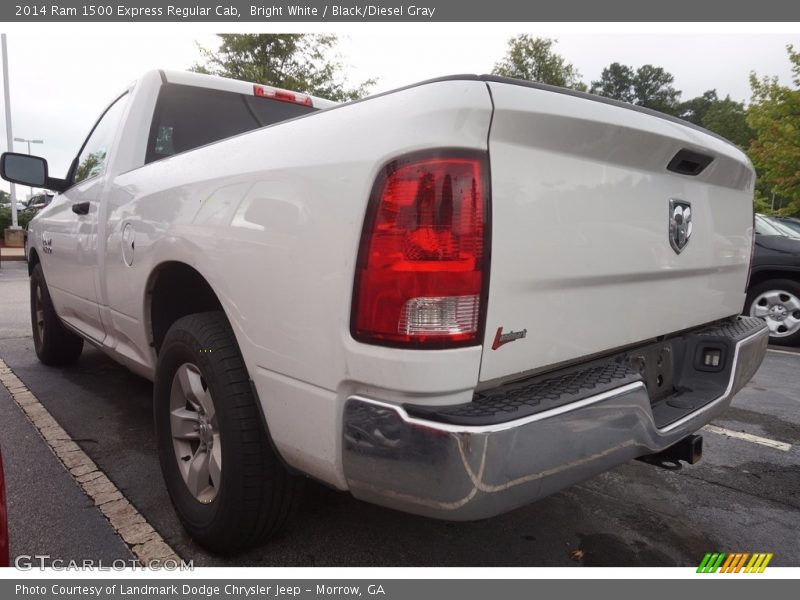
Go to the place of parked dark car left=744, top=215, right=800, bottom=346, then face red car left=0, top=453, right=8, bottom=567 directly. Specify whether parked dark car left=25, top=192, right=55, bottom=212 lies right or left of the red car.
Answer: right

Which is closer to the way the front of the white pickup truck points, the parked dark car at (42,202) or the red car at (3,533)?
the parked dark car

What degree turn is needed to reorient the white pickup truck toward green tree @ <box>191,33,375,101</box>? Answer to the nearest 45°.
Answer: approximately 45° to its right

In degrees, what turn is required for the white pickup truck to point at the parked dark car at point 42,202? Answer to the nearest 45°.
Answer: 0° — it already faces it

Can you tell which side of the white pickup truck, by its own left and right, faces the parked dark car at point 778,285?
right

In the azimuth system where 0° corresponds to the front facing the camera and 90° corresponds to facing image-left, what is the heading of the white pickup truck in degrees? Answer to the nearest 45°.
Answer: approximately 135°

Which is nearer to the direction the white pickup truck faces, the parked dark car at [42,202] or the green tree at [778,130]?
the parked dark car

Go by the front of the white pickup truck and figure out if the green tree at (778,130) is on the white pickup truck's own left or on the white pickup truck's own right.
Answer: on the white pickup truck's own right
